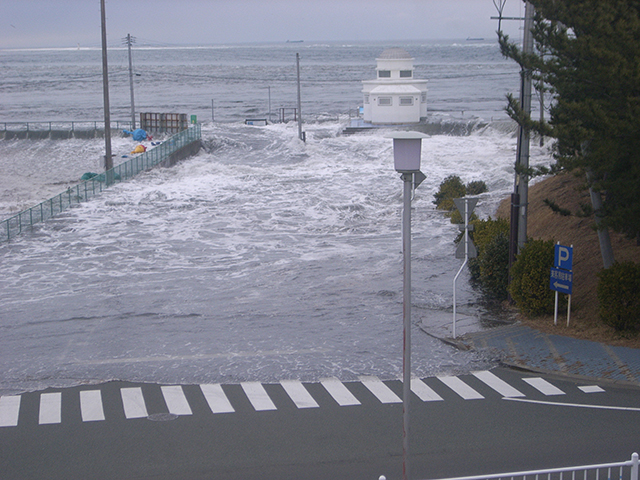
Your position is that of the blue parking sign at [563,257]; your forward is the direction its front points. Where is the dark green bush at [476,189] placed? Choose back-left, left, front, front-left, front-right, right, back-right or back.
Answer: back

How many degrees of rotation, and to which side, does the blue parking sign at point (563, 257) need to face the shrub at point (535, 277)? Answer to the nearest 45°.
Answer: approximately 135° to its right

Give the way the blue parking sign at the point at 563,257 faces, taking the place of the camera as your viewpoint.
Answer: facing the viewer

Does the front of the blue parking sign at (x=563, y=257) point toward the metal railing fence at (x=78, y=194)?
no
